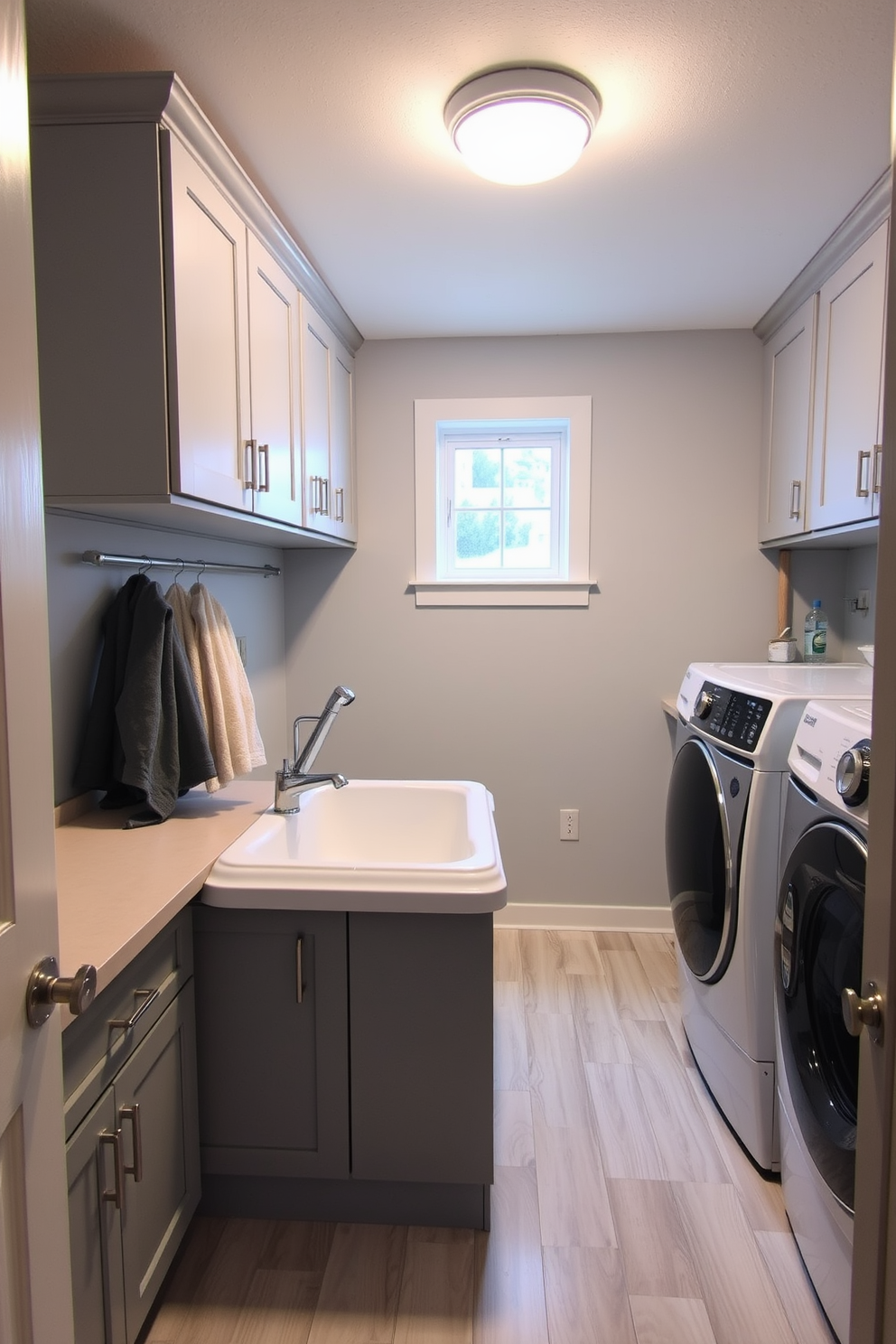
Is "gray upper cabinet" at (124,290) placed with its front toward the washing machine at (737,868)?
yes

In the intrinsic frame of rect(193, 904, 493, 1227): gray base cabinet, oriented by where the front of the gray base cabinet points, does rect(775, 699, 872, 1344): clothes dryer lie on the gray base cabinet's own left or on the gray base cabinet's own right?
on the gray base cabinet's own left

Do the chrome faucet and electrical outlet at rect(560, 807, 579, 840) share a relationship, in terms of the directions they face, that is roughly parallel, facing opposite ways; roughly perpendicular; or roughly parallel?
roughly perpendicular

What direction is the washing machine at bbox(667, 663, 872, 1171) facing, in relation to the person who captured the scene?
facing to the left of the viewer

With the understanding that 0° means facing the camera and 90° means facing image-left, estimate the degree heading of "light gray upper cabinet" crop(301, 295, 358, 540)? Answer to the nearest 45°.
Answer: approximately 270°

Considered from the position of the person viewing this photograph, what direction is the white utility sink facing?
facing the viewer

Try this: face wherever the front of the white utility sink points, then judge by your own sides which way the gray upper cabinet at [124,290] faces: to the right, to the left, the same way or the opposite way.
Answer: to the left

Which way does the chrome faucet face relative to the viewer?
to the viewer's right

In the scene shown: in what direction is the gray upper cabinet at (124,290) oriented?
to the viewer's right
